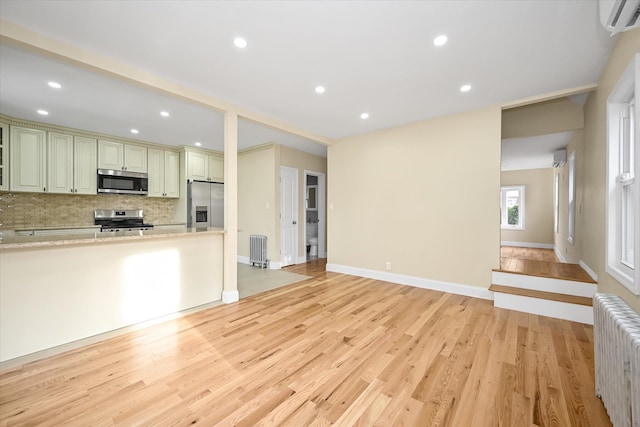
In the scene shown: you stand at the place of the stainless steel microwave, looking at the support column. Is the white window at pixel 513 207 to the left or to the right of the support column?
left

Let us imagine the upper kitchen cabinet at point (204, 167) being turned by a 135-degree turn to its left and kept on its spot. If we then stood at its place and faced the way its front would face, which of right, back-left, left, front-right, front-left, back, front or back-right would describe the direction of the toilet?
right

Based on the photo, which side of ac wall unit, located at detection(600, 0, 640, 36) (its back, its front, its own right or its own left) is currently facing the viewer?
left

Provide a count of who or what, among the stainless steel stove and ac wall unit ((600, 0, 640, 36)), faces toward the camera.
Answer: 1

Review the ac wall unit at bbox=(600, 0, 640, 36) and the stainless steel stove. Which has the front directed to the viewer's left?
the ac wall unit

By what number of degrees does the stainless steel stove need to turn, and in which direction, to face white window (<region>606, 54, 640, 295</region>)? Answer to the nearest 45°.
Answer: approximately 45° to its left

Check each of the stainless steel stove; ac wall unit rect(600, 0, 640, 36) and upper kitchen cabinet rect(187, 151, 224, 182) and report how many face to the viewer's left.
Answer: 1

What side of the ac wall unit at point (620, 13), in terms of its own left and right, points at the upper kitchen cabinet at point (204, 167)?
front

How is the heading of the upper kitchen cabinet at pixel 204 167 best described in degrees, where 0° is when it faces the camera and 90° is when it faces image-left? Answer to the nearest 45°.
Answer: approximately 315°

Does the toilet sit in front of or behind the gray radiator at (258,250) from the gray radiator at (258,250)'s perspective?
behind

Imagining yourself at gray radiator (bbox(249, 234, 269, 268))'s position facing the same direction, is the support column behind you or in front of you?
in front

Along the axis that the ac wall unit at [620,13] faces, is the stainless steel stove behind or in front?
in front

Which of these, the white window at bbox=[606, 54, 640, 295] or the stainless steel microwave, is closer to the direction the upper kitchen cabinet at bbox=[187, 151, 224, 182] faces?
the white window
